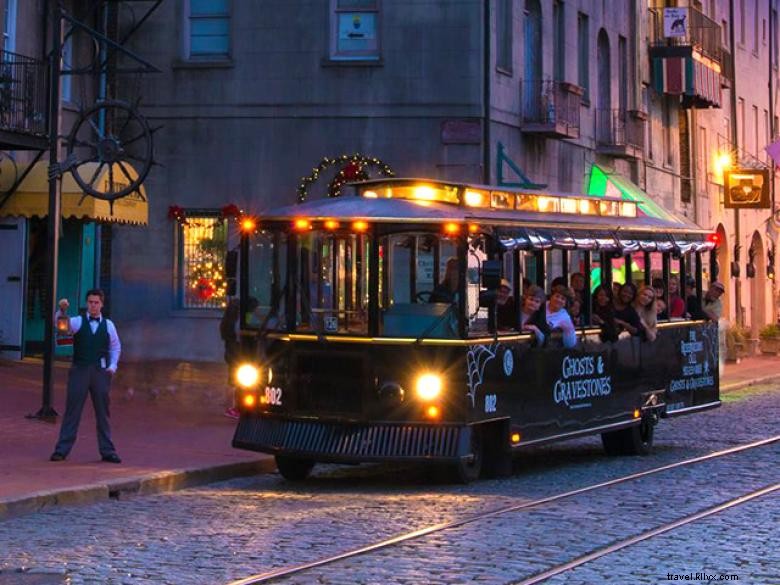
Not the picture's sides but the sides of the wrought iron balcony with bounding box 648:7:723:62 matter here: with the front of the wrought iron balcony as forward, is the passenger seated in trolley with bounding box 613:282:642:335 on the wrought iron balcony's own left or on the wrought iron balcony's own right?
on the wrought iron balcony's own right

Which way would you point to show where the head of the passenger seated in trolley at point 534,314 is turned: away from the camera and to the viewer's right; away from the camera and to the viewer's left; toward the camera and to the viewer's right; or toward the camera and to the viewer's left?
toward the camera and to the viewer's left

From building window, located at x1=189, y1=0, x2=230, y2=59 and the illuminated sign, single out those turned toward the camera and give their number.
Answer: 2

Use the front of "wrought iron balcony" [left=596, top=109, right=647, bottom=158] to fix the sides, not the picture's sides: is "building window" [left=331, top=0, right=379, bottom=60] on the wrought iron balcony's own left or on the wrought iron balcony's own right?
on the wrought iron balcony's own right

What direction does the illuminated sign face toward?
toward the camera

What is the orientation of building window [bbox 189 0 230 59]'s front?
toward the camera

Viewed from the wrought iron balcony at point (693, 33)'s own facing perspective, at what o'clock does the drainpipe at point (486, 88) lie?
The drainpipe is roughly at 2 o'clock from the wrought iron balcony.

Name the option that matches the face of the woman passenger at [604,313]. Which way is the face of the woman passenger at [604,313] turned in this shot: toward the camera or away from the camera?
toward the camera

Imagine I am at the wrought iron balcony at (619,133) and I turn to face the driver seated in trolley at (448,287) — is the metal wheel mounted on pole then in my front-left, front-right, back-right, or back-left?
front-right

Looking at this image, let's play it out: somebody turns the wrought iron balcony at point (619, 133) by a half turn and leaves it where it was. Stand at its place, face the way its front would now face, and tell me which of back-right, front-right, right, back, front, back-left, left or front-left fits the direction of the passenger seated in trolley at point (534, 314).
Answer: back-left

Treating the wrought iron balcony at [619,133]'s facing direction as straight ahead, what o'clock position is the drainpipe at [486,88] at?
The drainpipe is roughly at 2 o'clock from the wrought iron balcony.

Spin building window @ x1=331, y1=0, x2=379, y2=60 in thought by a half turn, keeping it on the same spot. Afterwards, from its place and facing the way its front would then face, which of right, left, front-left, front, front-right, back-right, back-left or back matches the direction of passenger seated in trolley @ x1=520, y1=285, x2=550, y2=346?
back

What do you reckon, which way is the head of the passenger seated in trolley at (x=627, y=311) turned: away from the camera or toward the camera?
toward the camera

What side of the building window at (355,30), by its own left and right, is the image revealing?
front

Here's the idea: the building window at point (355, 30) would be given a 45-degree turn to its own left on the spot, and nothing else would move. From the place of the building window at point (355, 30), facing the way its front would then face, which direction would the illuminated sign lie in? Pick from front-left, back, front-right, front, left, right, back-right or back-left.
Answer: left

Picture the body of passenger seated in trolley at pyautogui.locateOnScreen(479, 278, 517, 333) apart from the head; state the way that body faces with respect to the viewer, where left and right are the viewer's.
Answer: facing the viewer and to the left of the viewer

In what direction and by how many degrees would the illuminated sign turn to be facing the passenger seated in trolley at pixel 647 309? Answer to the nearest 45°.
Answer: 0° — it already faces them
